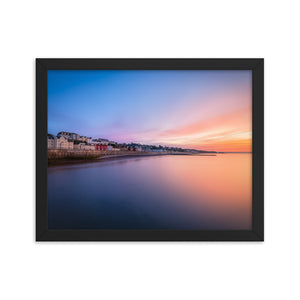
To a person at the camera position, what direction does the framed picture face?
facing the viewer
